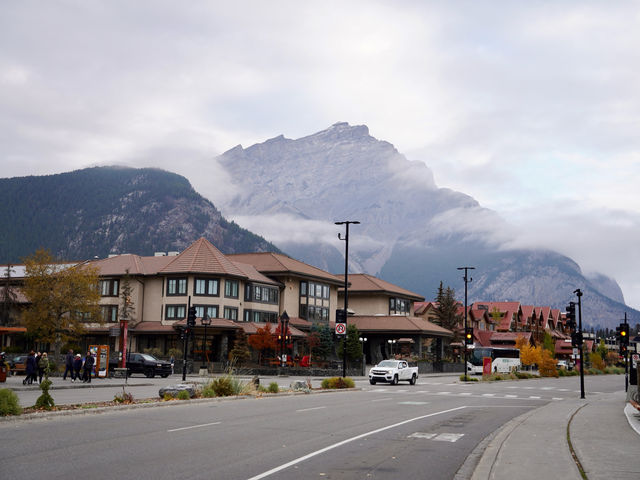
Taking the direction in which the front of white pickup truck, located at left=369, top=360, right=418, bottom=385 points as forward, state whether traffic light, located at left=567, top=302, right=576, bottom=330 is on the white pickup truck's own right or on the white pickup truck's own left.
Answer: on the white pickup truck's own left

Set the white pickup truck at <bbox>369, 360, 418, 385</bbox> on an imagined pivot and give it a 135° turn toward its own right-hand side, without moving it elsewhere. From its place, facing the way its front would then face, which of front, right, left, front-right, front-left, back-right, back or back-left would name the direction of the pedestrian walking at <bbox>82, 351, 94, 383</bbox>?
back-left

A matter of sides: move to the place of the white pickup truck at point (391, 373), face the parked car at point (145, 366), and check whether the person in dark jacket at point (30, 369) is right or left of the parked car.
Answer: left

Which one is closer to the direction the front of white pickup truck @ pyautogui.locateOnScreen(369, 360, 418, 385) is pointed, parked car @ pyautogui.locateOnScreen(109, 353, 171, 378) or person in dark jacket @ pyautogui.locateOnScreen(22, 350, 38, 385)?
the person in dark jacket

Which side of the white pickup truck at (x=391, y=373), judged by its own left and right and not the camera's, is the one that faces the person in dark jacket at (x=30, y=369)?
front

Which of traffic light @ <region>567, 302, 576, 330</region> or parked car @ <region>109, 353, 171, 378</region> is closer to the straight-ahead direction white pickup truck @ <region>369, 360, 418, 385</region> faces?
the parked car

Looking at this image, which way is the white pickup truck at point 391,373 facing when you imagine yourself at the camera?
facing the viewer and to the left of the viewer
